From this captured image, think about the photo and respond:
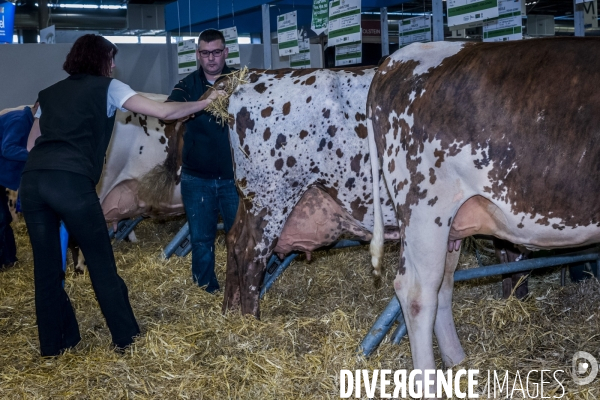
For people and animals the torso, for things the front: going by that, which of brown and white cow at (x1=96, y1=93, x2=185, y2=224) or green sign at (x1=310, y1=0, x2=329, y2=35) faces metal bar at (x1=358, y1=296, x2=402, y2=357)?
the green sign

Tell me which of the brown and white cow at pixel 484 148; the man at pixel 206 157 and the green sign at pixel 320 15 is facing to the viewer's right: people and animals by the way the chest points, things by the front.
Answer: the brown and white cow

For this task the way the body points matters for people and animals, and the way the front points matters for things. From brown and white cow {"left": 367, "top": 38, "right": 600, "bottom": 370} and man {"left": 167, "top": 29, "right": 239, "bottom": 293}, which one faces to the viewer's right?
the brown and white cow

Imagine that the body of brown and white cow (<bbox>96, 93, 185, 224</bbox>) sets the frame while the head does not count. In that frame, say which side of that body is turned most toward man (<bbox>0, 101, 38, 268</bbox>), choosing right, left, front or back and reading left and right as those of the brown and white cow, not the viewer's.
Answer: back

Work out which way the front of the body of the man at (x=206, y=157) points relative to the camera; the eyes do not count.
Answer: toward the camera

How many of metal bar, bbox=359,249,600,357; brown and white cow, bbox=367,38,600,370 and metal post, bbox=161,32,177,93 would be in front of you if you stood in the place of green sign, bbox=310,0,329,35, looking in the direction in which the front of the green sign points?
2

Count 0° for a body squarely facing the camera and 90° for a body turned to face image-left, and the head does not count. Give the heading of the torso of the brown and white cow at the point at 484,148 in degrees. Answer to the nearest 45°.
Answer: approximately 270°

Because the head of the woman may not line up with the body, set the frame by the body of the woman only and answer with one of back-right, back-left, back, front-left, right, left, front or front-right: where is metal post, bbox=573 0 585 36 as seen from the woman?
front-right

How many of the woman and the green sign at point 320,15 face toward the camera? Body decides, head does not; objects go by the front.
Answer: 1

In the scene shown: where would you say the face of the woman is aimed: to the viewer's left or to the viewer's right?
to the viewer's right
